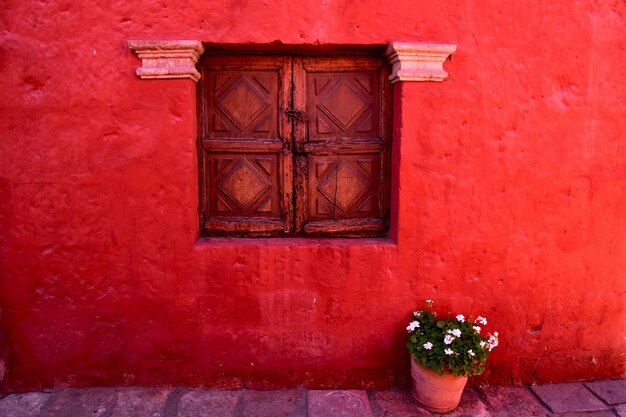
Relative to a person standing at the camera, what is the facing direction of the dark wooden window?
facing the viewer
